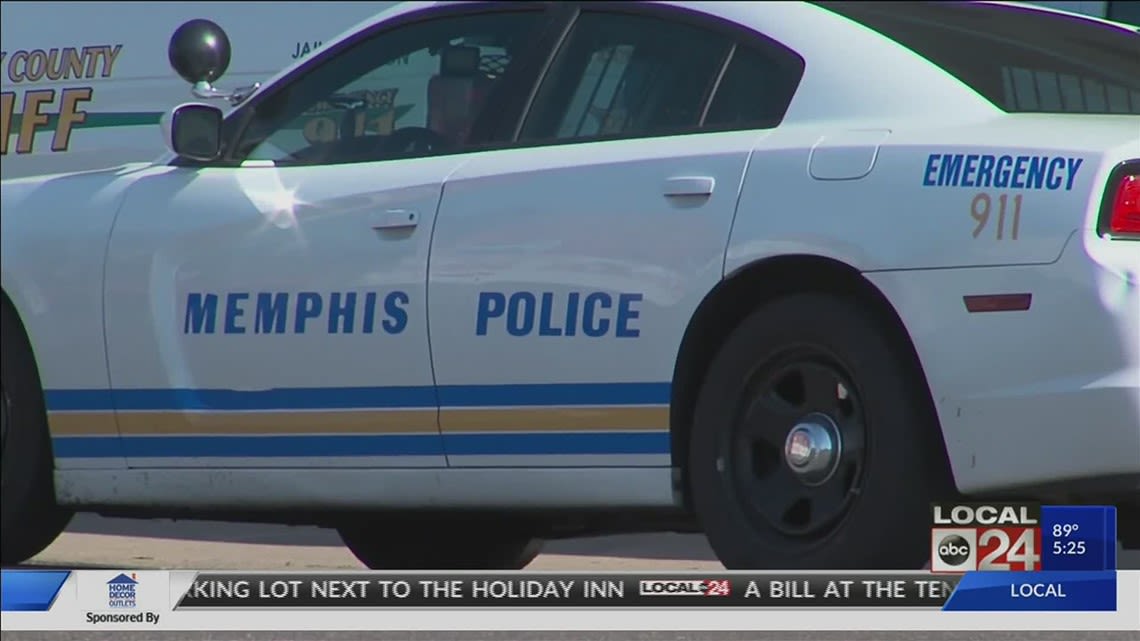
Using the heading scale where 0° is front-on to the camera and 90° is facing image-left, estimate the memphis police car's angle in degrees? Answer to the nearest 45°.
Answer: approximately 135°

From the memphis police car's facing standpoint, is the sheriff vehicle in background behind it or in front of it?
in front
